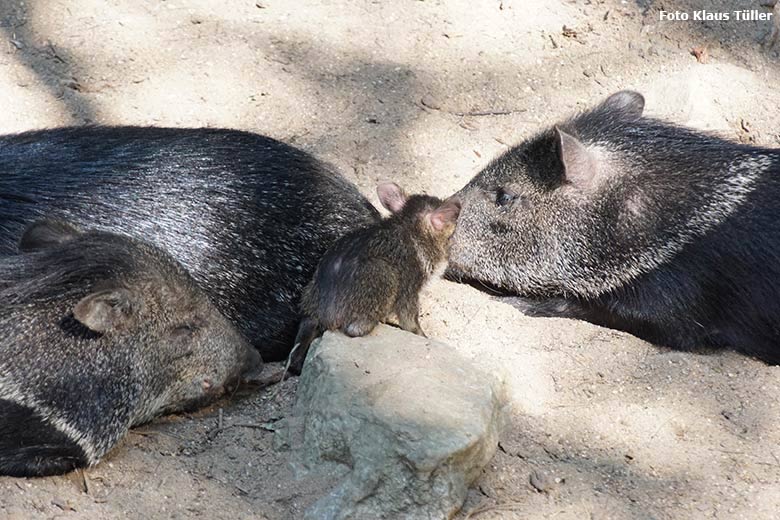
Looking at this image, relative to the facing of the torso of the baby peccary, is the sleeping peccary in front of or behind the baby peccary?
behind

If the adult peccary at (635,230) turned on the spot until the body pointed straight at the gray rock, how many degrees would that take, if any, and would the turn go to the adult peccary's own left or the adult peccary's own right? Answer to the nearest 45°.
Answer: approximately 90° to the adult peccary's own left

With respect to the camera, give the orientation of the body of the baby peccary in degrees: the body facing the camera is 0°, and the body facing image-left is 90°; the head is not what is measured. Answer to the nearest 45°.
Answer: approximately 225°

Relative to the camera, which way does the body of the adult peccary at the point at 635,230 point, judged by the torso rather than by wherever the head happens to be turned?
to the viewer's left

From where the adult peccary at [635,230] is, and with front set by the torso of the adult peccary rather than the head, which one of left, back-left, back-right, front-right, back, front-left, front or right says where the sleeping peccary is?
front-left

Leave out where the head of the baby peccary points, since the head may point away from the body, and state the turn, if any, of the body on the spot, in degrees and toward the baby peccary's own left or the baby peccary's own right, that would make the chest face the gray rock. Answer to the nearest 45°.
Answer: approximately 135° to the baby peccary's own right
